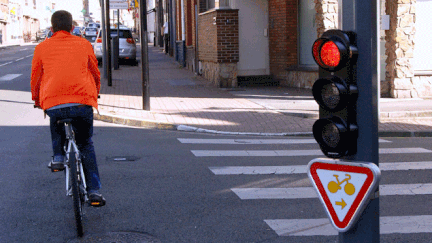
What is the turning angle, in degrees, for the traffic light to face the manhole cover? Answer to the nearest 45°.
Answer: approximately 90° to its right

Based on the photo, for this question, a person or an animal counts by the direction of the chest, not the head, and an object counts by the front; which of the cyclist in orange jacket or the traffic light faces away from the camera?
the cyclist in orange jacket

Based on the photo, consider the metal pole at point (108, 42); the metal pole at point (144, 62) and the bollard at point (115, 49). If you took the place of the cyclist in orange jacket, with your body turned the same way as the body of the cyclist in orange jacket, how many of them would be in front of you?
3

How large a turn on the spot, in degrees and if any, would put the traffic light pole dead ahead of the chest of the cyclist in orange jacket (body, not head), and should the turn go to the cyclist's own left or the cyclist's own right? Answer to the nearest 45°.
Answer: approximately 135° to the cyclist's own right

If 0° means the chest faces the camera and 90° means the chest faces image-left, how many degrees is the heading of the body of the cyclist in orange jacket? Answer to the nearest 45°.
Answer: approximately 180°

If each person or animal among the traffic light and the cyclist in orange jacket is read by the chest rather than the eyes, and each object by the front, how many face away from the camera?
1

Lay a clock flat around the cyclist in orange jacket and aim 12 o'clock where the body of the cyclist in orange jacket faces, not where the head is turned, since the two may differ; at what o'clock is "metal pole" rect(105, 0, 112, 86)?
The metal pole is roughly at 12 o'clock from the cyclist in orange jacket.

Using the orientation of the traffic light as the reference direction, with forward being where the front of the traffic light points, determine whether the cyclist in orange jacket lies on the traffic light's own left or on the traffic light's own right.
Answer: on the traffic light's own right

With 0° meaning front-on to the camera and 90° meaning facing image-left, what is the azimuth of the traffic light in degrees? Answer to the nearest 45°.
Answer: approximately 45°

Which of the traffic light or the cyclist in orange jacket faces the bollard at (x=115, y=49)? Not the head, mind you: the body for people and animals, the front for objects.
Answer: the cyclist in orange jacket

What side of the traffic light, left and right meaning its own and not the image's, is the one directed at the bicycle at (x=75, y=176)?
right

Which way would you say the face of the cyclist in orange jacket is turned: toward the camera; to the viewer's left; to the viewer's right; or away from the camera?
away from the camera
